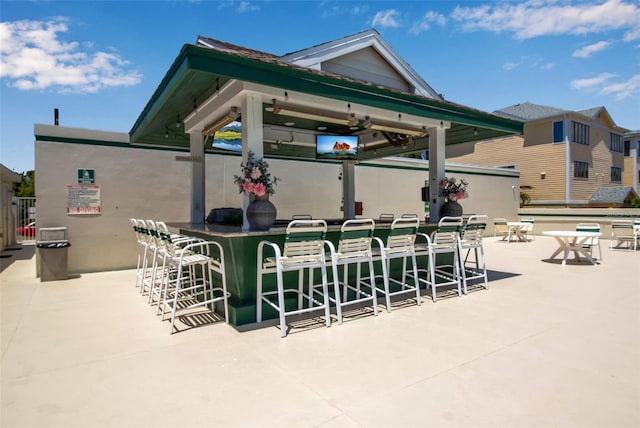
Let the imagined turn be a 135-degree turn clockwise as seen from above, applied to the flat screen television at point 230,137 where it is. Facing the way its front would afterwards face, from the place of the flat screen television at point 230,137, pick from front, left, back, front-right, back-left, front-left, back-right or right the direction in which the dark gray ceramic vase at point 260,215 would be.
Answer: back

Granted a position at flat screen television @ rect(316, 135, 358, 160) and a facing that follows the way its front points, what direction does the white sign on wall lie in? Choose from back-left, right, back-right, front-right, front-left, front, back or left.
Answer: right

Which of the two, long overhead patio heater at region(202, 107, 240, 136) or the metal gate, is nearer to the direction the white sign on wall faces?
the long overhead patio heater

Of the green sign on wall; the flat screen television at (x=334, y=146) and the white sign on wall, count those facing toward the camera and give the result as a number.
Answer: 3

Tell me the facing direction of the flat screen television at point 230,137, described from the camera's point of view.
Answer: facing the viewer and to the left of the viewer

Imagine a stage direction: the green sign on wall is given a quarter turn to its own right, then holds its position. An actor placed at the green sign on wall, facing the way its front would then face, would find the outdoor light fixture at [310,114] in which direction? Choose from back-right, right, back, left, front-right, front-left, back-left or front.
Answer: back-left

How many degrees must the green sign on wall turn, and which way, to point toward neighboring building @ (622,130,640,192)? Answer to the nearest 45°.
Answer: approximately 90° to its left

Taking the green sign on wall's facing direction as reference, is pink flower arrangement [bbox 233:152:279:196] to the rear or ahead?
ahead

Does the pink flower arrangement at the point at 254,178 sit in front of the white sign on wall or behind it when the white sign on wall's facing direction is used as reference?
in front

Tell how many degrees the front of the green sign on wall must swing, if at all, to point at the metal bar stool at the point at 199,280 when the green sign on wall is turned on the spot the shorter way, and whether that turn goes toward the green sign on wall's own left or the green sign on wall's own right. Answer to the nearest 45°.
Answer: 0° — it already faces it

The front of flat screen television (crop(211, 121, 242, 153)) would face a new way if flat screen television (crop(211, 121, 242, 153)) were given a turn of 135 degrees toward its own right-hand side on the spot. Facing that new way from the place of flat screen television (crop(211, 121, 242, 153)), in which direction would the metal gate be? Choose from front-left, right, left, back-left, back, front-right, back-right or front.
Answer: front-left

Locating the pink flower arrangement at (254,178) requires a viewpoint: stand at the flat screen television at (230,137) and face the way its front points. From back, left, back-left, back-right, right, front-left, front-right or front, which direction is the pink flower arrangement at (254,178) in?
front-left

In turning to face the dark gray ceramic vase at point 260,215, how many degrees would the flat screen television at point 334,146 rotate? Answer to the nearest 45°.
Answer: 0° — it already faces it

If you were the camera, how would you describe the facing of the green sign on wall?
facing the viewer

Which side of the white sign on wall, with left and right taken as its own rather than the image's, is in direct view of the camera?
front
